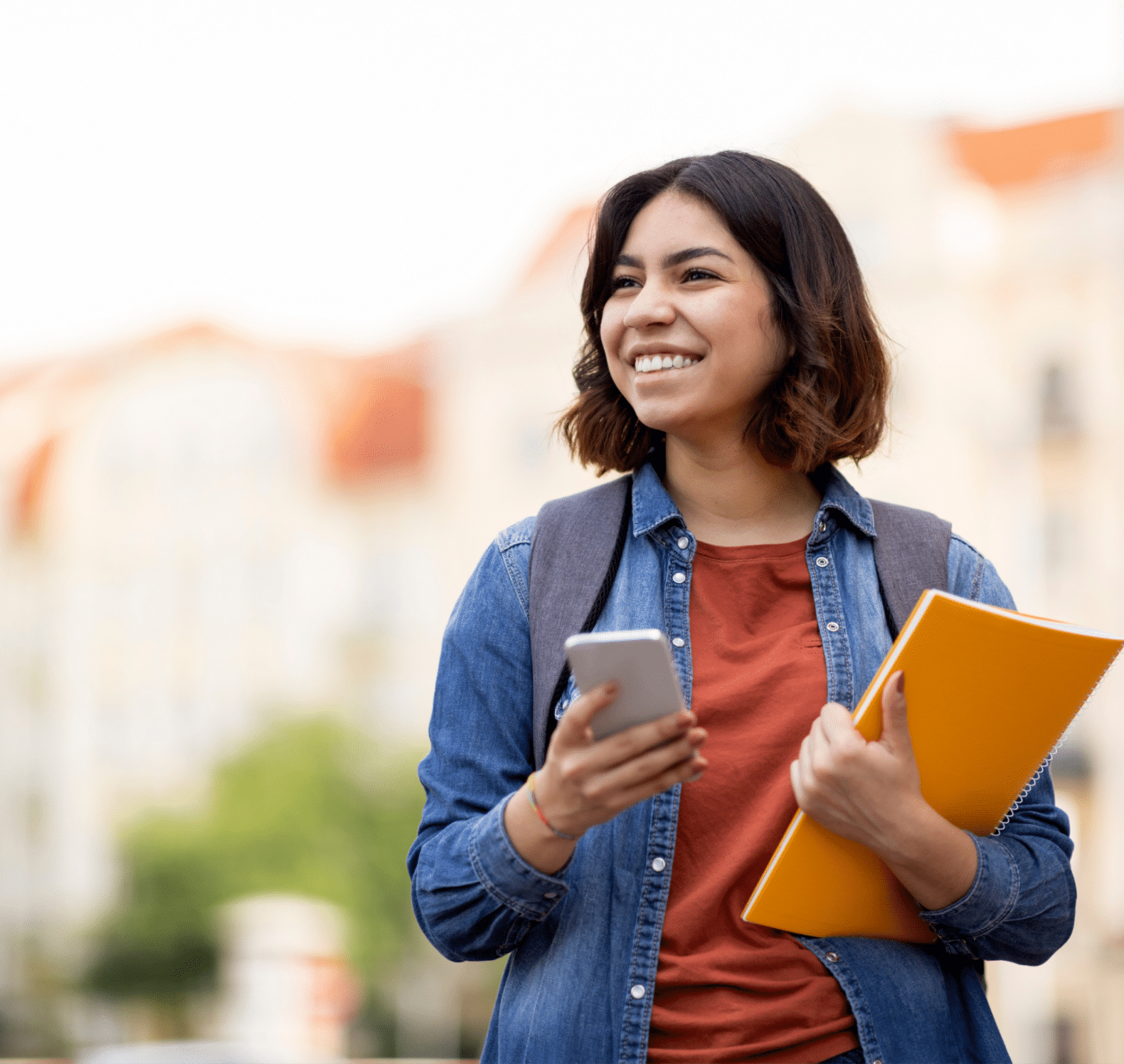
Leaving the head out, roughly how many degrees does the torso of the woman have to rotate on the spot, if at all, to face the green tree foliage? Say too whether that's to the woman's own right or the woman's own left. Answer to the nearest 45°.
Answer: approximately 180°

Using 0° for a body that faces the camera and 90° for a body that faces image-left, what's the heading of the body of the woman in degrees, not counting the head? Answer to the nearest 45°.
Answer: approximately 0°

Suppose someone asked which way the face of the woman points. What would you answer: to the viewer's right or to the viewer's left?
to the viewer's left

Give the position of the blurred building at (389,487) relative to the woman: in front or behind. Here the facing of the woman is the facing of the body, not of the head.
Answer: behind
